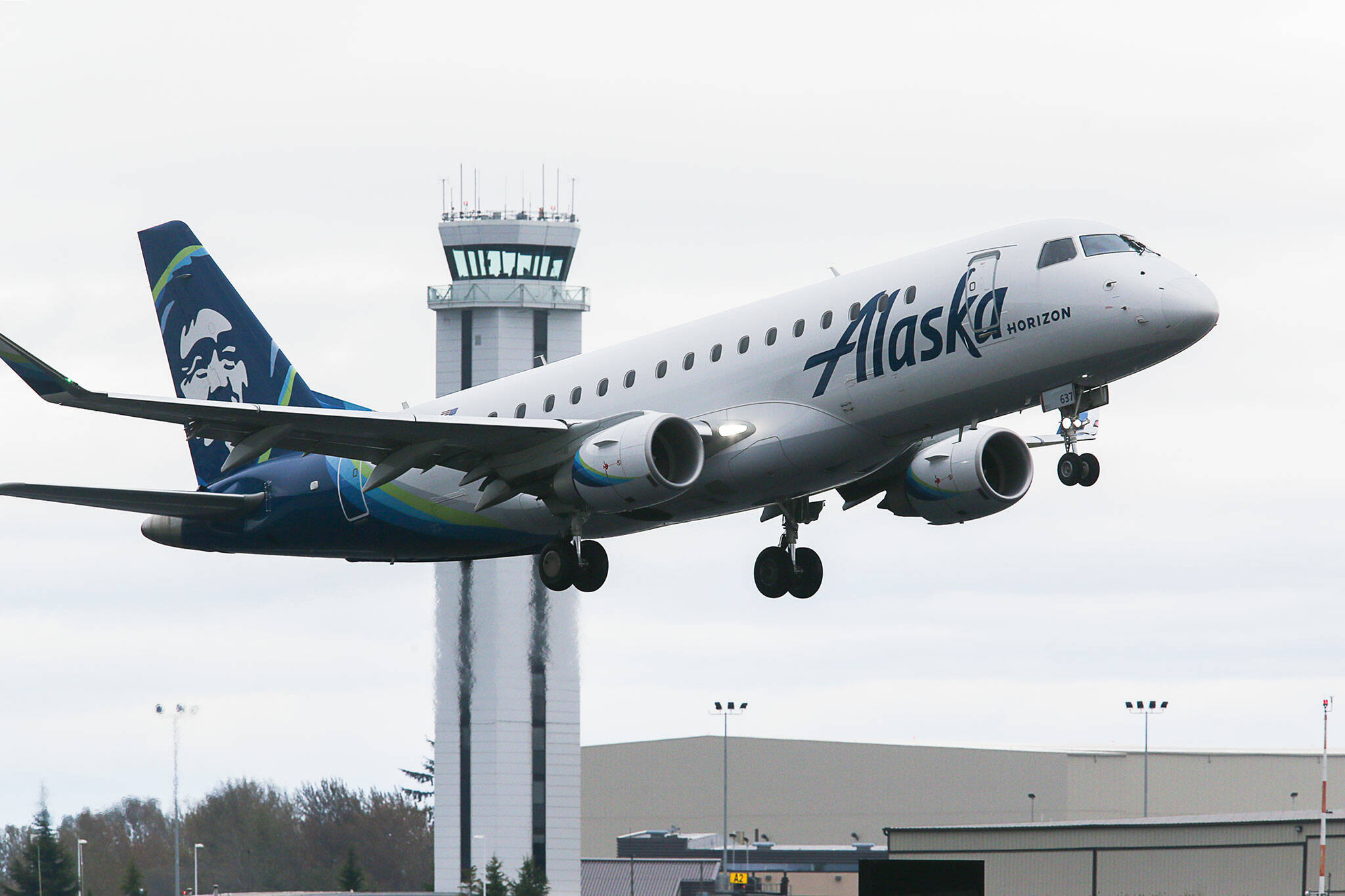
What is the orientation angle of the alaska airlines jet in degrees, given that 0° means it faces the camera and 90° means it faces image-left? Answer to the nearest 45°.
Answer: approximately 315°
